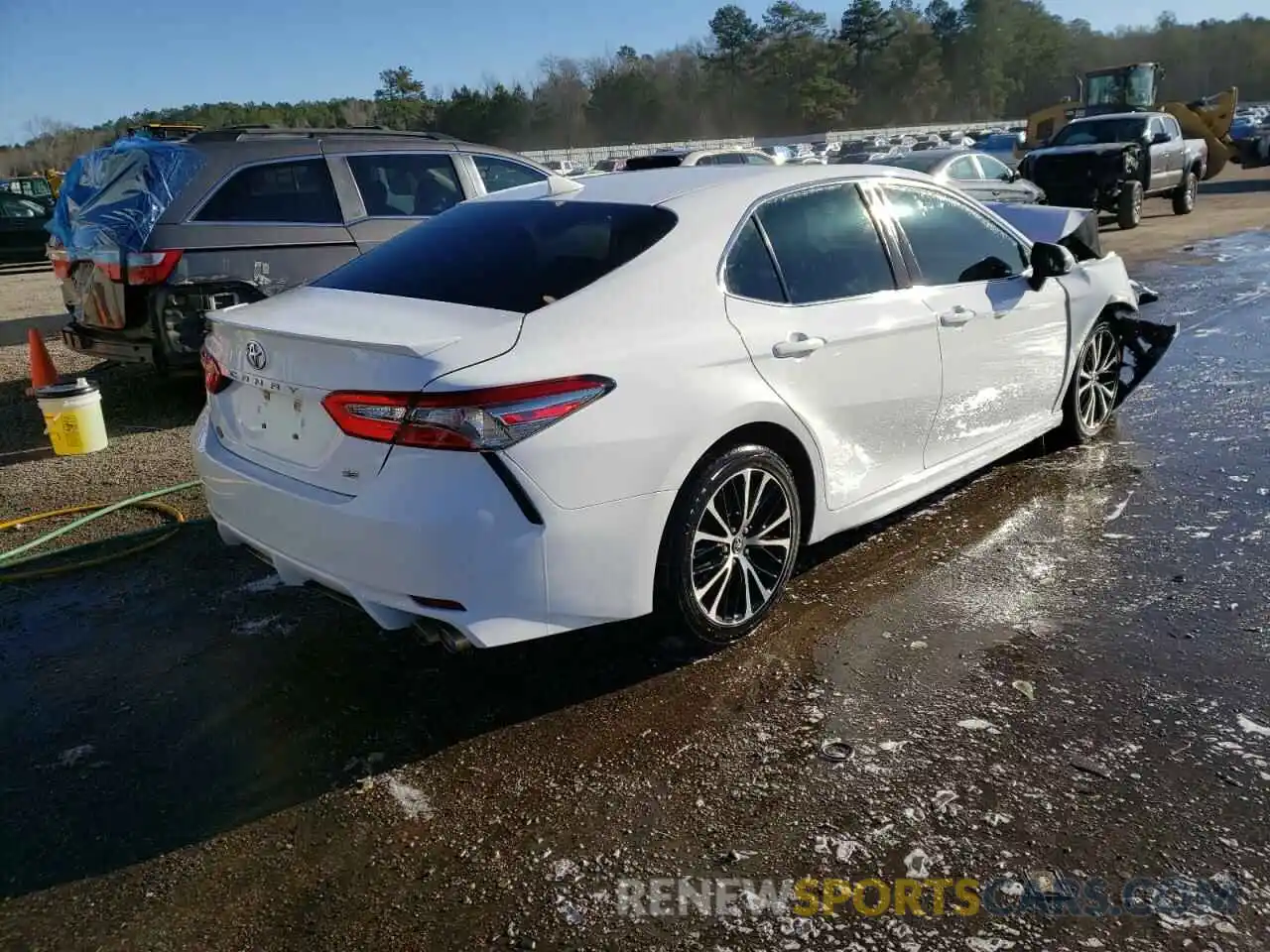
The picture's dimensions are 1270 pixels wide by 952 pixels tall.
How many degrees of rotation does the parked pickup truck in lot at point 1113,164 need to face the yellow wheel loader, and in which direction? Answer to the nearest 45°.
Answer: approximately 135° to its right

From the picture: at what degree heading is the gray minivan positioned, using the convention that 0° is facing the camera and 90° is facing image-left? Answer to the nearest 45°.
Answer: approximately 225°

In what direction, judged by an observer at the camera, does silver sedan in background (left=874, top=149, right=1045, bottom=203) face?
facing away from the viewer and to the right of the viewer

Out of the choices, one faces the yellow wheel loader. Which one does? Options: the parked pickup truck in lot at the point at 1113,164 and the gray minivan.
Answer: the gray minivan

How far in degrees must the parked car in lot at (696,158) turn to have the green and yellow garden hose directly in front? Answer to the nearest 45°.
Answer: approximately 135° to its right

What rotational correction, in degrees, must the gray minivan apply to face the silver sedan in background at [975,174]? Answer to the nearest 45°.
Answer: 0° — it already faces it

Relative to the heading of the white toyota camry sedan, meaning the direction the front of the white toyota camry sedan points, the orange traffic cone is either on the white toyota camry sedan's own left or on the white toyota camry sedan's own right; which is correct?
on the white toyota camry sedan's own left
